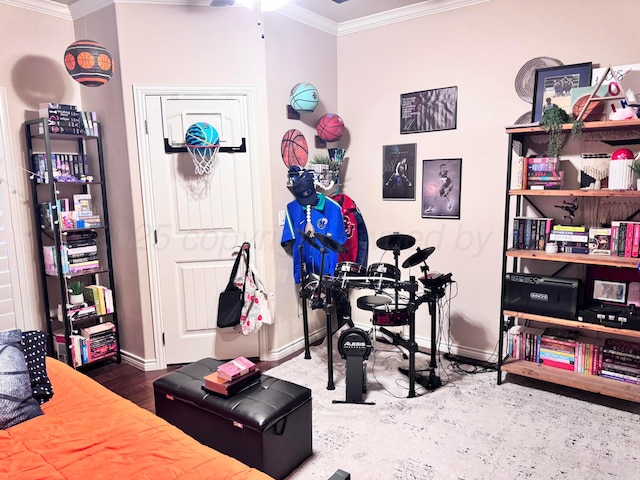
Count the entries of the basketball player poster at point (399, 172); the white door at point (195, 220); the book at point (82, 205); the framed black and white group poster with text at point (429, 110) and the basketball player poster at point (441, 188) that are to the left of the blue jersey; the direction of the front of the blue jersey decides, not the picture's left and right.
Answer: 3

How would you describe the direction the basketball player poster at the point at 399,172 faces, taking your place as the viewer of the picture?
facing the viewer and to the left of the viewer

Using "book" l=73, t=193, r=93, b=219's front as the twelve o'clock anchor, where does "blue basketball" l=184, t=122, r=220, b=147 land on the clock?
The blue basketball is roughly at 10 o'clock from the book.

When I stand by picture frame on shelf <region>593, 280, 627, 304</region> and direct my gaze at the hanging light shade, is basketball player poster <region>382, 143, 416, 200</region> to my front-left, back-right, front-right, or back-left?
front-right

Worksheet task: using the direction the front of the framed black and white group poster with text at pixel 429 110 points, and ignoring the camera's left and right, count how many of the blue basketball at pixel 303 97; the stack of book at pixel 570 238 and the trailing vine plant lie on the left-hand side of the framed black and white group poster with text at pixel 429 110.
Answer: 2

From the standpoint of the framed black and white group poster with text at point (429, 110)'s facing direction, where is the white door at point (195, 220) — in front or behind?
in front

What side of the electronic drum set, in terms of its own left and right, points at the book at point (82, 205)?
right

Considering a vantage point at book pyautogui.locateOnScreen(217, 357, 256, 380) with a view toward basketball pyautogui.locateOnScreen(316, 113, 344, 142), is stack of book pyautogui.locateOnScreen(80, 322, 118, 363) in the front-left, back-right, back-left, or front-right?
front-left

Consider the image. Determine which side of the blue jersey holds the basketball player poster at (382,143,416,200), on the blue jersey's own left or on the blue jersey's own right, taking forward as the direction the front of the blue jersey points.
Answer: on the blue jersey's own left

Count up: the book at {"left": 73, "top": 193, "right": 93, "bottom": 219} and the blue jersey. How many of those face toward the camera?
2

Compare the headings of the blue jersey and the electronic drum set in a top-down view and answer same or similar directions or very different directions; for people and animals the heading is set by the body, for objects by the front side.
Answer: same or similar directions

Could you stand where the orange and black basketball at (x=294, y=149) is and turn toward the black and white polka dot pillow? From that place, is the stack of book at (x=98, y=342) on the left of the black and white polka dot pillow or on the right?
right

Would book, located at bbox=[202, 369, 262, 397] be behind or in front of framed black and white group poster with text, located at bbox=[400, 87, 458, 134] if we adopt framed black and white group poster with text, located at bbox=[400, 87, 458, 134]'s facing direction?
in front

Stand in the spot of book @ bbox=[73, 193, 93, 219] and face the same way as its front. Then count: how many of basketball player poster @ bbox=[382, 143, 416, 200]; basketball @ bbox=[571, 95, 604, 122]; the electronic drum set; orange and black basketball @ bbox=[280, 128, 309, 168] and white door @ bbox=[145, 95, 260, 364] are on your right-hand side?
0

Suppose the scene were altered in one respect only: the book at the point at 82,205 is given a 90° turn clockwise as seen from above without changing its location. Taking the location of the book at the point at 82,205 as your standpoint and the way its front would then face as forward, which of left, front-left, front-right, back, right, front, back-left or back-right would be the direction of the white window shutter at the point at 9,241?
front

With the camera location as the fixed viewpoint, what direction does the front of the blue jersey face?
facing the viewer

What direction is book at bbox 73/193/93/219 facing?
toward the camera
